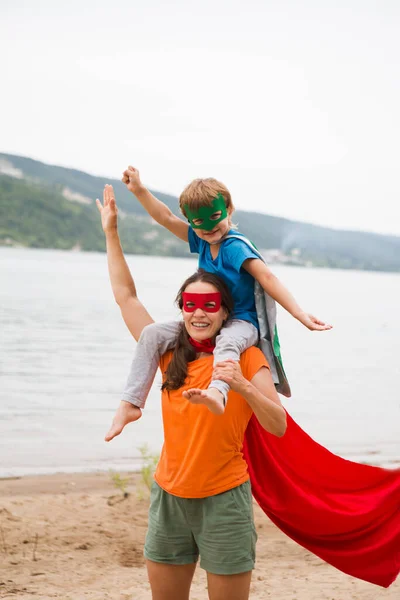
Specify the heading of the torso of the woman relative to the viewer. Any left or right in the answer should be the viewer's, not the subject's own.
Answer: facing the viewer

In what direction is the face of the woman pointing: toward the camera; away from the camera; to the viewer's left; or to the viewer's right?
toward the camera

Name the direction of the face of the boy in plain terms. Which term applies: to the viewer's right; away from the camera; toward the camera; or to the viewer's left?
toward the camera

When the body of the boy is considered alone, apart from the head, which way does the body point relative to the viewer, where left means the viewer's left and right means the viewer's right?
facing the viewer and to the left of the viewer
